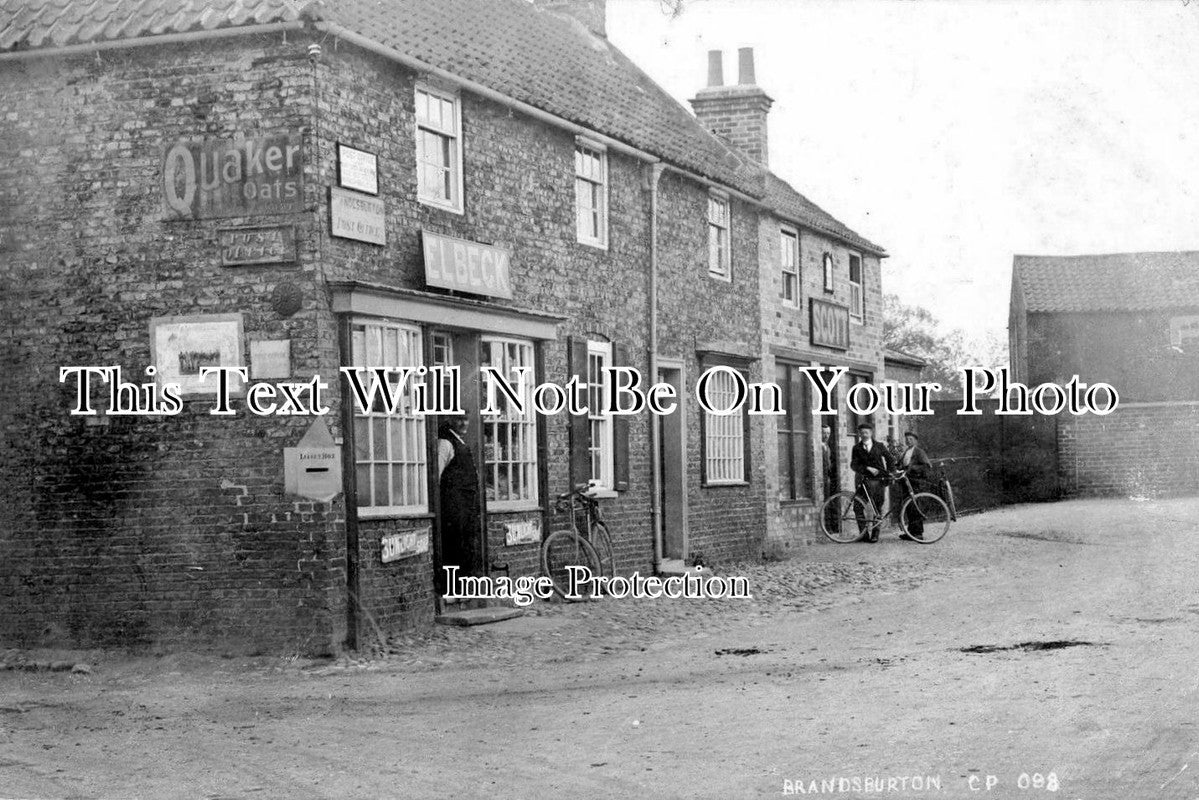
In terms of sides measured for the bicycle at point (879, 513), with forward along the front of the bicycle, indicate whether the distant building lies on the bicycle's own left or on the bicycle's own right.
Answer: on the bicycle's own left

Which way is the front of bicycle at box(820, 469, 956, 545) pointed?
to the viewer's right

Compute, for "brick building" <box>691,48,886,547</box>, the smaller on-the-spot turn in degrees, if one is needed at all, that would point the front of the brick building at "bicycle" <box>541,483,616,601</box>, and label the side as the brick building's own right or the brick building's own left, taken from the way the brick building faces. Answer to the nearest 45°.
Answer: approximately 45° to the brick building's own right

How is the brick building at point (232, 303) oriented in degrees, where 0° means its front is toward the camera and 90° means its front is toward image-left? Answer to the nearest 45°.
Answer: approximately 315°

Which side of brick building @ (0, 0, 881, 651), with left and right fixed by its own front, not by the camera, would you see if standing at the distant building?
left

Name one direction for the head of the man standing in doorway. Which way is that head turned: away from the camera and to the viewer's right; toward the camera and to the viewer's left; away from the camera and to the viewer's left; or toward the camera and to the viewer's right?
toward the camera and to the viewer's right
